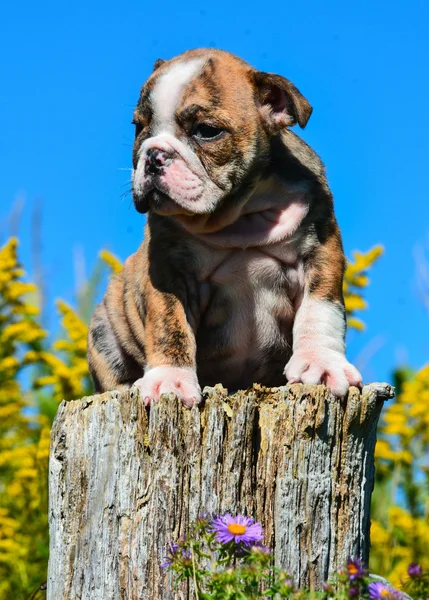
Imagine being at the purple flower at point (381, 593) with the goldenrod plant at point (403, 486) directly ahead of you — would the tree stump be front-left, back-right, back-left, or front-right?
front-left

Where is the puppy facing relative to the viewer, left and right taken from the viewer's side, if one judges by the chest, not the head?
facing the viewer and to the right of the viewer
